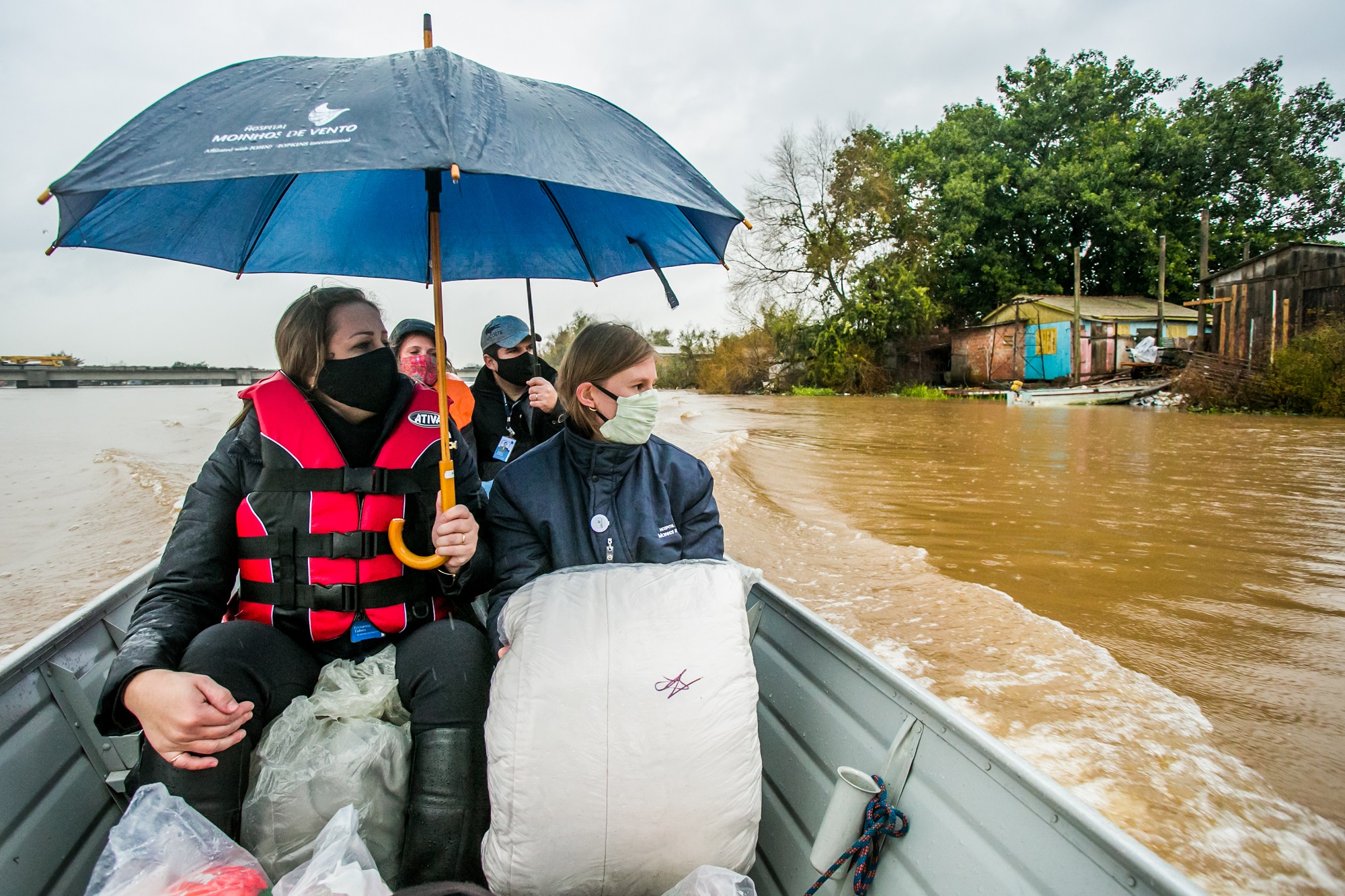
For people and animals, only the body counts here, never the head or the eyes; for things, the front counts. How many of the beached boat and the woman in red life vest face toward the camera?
1

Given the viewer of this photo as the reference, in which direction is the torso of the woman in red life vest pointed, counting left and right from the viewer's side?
facing the viewer

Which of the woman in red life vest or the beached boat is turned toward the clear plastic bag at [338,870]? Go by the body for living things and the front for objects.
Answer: the woman in red life vest

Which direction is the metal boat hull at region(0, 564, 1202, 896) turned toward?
toward the camera

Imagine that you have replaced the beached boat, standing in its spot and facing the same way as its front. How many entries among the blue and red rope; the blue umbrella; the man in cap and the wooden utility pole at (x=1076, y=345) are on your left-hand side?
1

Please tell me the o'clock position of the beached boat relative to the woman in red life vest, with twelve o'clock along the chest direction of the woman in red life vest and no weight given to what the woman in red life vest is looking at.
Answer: The beached boat is roughly at 8 o'clock from the woman in red life vest.

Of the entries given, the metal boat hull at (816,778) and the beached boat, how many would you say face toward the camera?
1

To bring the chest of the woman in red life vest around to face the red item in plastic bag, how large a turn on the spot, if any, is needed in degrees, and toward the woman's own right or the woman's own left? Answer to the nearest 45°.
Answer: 0° — they already face it

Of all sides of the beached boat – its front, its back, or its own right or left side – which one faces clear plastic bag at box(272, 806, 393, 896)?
right

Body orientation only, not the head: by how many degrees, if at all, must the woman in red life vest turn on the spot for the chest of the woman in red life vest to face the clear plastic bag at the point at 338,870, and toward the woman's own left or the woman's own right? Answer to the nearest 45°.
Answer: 0° — they already face it

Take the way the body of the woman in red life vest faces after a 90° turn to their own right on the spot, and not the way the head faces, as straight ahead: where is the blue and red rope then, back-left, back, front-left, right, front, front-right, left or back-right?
back-left
